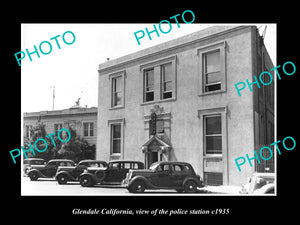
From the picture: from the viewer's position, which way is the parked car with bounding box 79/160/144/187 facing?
facing to the left of the viewer

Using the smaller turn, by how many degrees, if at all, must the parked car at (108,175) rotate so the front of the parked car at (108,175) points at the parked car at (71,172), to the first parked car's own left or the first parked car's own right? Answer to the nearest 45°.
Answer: approximately 45° to the first parked car's own right

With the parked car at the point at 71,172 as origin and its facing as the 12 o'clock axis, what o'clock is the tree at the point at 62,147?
The tree is roughly at 3 o'clock from the parked car.

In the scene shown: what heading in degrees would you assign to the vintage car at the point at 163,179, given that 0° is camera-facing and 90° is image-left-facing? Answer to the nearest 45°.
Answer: approximately 90°

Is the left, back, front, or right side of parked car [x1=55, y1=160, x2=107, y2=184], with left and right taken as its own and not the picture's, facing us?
left

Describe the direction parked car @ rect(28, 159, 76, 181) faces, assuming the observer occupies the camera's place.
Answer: facing to the left of the viewer

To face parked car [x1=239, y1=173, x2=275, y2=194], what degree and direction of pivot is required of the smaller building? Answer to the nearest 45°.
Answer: approximately 45° to its left

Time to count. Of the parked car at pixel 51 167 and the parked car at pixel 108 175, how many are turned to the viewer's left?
2
